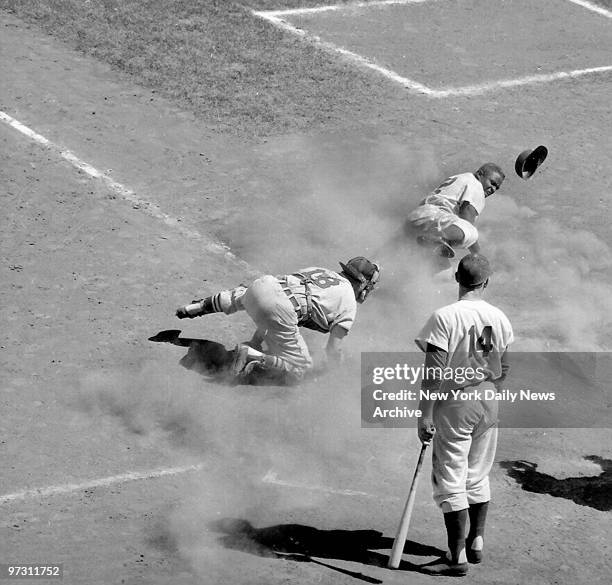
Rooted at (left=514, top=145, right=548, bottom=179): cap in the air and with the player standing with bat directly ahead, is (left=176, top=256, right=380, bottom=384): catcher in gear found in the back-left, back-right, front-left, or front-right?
front-right

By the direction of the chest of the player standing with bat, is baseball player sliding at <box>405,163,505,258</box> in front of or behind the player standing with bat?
in front

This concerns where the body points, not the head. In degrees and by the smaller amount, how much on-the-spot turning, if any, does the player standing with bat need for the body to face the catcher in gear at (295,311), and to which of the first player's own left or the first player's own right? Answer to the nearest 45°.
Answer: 0° — they already face them

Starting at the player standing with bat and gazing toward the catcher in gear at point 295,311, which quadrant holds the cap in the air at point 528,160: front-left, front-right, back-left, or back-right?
front-right

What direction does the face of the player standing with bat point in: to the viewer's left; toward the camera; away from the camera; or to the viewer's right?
away from the camera

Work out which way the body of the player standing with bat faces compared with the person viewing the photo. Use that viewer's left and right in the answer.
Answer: facing away from the viewer and to the left of the viewer

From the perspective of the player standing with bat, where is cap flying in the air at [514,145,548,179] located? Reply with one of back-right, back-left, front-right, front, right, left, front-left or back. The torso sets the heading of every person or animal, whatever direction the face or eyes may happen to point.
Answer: front-right
